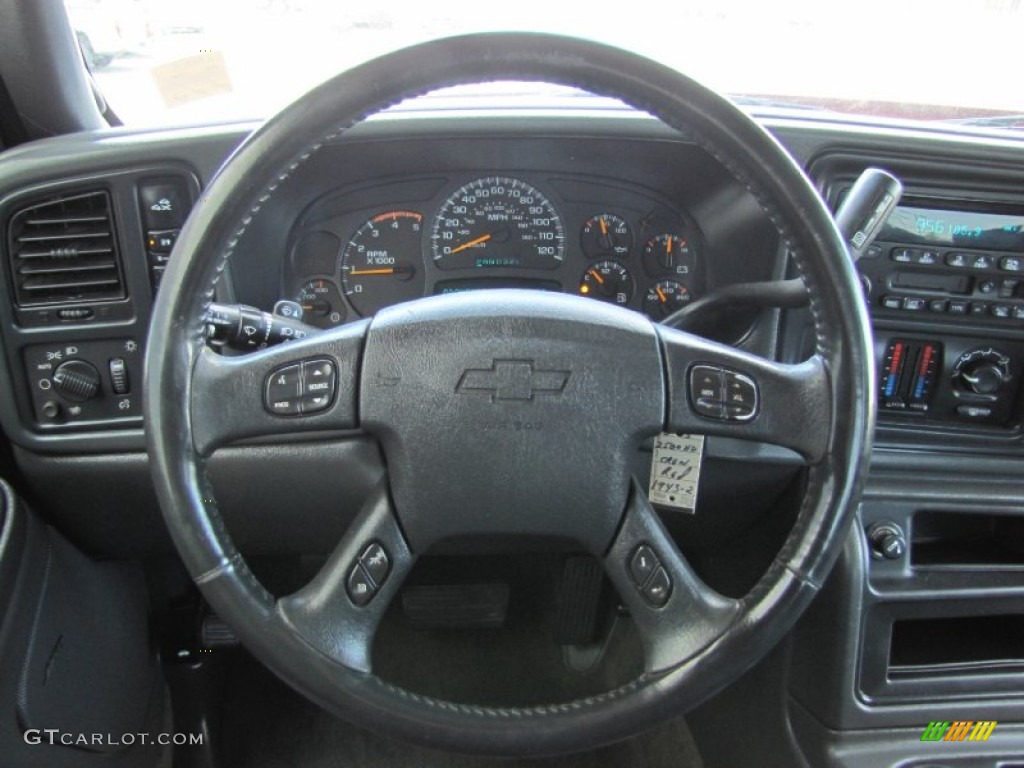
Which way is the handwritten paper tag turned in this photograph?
toward the camera

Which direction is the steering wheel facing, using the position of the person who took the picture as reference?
facing the viewer
